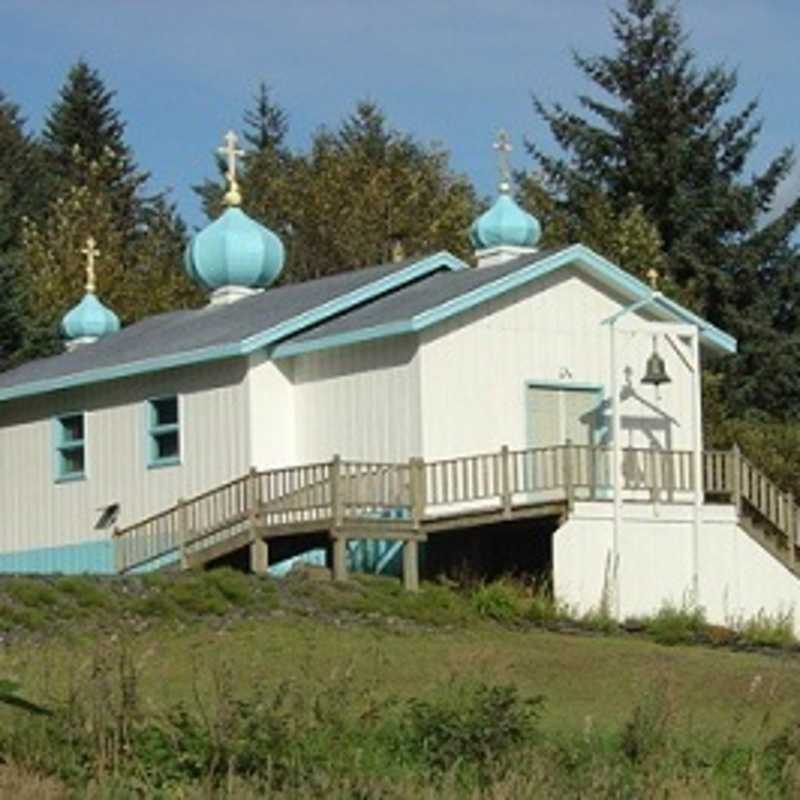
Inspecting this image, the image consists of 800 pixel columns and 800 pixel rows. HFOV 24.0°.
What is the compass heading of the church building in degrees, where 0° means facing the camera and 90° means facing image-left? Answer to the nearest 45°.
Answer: approximately 315°

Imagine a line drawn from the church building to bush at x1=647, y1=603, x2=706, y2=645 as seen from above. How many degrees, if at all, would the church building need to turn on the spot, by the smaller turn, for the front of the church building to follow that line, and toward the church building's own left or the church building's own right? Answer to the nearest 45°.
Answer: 0° — it already faces it

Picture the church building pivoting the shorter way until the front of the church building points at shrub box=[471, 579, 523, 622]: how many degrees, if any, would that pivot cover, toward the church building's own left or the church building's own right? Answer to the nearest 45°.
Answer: approximately 45° to the church building's own right
